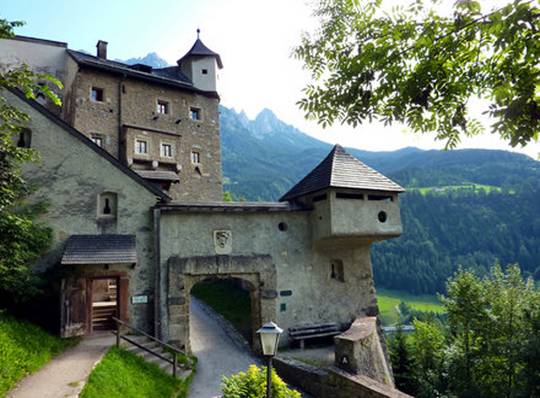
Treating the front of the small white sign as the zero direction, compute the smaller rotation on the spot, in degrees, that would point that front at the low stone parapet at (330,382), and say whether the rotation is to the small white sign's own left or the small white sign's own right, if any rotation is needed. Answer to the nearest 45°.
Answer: approximately 45° to the small white sign's own left

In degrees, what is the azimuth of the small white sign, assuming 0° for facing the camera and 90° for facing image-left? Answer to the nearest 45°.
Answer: approximately 0°

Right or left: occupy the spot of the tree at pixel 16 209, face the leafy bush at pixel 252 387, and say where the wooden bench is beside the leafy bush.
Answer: left

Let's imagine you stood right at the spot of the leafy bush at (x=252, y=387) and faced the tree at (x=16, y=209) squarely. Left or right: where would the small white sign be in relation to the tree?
right

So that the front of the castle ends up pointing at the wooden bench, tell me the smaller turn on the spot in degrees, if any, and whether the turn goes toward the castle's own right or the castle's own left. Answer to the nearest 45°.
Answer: approximately 90° to the castle's own left

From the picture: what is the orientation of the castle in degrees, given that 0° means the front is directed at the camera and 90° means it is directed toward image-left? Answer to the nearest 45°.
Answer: approximately 0°

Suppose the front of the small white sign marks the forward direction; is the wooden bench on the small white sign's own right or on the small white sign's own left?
on the small white sign's own left

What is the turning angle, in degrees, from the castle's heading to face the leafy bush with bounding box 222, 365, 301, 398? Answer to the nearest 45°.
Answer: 0° — it already faces it

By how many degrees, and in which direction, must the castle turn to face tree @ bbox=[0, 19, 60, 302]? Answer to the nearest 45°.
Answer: approximately 45° to its right
